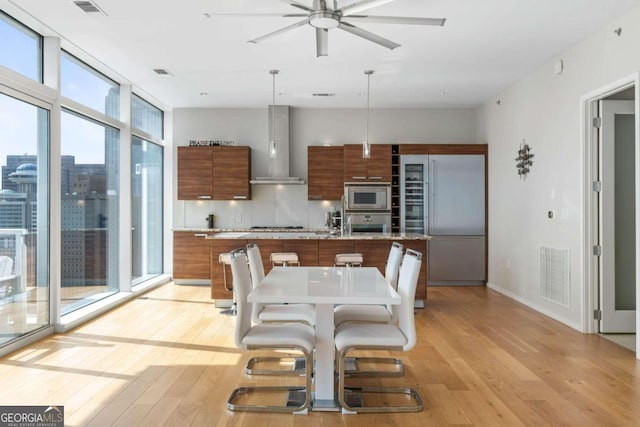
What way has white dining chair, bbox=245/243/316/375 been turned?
to the viewer's right

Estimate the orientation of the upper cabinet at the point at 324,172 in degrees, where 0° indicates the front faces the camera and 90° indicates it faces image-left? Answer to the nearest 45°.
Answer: approximately 0°

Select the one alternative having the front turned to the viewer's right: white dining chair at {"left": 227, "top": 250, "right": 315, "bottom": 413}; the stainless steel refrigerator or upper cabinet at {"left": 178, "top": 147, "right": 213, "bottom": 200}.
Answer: the white dining chair

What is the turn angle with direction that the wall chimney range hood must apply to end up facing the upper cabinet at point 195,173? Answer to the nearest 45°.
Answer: approximately 90° to its right

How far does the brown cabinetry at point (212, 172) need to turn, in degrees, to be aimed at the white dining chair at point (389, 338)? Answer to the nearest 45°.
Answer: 0° — it already faces it

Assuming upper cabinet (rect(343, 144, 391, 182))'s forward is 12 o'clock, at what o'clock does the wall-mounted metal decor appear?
The wall-mounted metal decor is roughly at 10 o'clock from the upper cabinet.

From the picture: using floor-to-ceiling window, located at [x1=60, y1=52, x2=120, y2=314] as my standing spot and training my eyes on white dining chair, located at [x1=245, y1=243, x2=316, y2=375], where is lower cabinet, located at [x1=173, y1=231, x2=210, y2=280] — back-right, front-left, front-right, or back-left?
back-left

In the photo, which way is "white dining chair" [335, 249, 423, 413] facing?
to the viewer's left

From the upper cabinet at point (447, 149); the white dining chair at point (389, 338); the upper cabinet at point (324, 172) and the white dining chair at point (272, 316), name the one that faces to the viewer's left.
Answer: the white dining chair at point (389, 338)

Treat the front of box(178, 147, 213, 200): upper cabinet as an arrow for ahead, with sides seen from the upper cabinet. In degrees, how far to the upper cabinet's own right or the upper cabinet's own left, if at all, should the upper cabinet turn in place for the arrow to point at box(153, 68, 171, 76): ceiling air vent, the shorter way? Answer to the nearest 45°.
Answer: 0° — it already faces it
